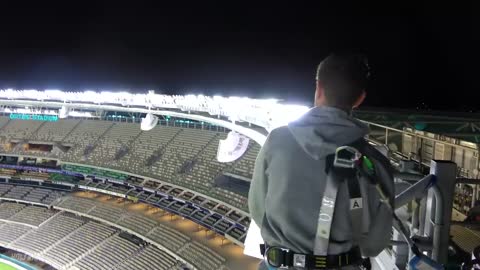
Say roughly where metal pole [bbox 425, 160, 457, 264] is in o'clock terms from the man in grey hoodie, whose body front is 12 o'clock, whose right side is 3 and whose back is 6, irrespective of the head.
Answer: The metal pole is roughly at 2 o'clock from the man in grey hoodie.

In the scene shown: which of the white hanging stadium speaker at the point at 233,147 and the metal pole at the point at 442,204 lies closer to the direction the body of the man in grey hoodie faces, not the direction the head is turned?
the white hanging stadium speaker

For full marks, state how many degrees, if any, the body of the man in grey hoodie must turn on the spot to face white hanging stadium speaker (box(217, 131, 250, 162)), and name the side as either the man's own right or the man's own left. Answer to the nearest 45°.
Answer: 0° — they already face it

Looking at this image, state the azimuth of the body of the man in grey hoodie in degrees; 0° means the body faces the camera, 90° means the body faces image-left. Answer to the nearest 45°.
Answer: approximately 180°
